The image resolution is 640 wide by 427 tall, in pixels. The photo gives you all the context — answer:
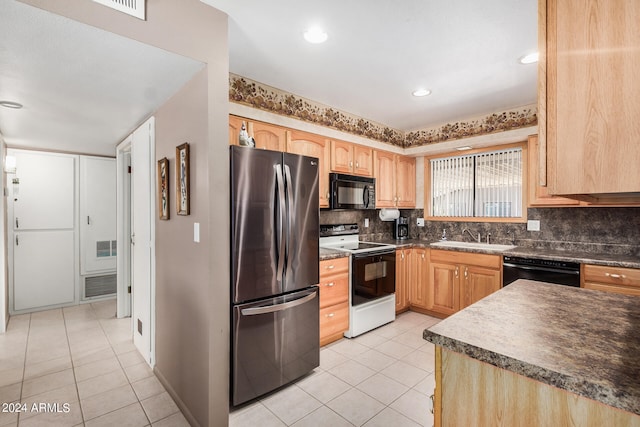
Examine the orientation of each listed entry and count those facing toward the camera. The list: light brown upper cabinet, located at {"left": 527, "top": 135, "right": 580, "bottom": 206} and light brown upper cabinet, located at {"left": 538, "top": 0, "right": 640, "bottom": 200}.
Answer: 1

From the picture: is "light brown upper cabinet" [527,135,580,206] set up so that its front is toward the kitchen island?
yes

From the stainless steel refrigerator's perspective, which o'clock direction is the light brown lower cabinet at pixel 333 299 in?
The light brown lower cabinet is roughly at 9 o'clock from the stainless steel refrigerator.

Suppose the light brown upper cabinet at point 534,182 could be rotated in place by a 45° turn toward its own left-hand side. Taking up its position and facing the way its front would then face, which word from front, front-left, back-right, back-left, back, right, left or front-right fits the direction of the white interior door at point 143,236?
right

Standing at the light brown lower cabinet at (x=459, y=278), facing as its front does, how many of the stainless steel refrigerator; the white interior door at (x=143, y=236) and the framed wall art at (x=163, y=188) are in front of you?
3

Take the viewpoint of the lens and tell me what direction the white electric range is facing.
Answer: facing the viewer and to the right of the viewer

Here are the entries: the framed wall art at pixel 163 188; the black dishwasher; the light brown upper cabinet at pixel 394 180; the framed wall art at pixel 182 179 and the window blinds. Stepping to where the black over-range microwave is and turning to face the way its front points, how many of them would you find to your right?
2

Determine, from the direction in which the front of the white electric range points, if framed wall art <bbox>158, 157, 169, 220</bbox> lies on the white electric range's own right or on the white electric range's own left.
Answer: on the white electric range's own right

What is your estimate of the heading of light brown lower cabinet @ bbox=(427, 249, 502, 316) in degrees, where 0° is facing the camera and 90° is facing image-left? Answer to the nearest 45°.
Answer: approximately 45°

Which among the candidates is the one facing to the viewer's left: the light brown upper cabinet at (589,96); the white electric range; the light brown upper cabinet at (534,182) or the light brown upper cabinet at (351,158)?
the light brown upper cabinet at (589,96)
